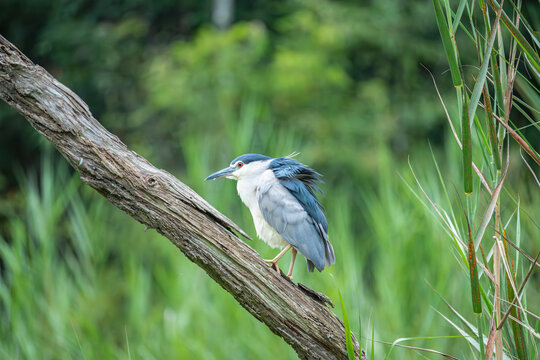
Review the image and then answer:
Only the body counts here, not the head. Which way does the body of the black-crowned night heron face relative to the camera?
to the viewer's left

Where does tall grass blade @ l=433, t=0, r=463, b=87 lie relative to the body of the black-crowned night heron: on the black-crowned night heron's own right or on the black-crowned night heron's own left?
on the black-crowned night heron's own left

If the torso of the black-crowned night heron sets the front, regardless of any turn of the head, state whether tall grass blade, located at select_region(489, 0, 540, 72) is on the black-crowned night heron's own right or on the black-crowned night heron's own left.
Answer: on the black-crowned night heron's own left

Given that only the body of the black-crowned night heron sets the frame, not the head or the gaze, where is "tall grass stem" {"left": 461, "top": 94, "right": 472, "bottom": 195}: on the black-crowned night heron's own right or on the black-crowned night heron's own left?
on the black-crowned night heron's own left

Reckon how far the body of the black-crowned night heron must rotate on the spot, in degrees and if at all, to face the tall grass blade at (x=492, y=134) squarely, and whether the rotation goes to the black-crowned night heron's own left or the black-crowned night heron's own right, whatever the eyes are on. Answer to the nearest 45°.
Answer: approximately 135° to the black-crowned night heron's own left
